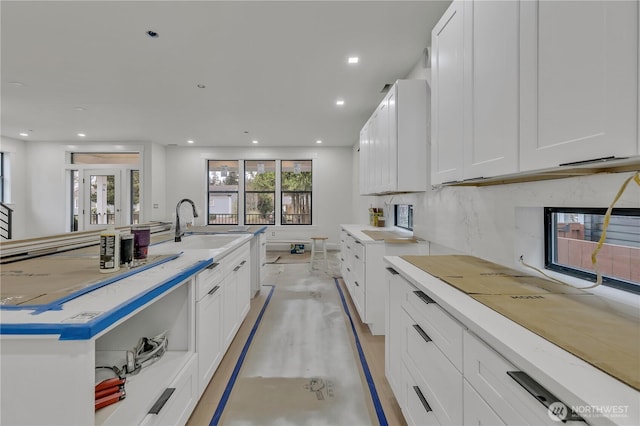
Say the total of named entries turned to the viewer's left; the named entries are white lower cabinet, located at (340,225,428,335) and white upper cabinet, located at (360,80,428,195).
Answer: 2

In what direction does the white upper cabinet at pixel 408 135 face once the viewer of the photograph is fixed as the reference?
facing to the left of the viewer

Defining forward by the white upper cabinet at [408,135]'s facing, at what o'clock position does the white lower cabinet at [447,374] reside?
The white lower cabinet is roughly at 9 o'clock from the white upper cabinet.

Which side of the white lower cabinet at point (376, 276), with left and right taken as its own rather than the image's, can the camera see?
left

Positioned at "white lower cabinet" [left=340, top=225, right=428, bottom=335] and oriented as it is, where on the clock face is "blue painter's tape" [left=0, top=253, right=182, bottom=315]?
The blue painter's tape is roughly at 10 o'clock from the white lower cabinet.

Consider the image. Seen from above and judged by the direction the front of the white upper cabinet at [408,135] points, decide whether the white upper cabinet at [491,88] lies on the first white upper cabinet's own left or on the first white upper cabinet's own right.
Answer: on the first white upper cabinet's own left

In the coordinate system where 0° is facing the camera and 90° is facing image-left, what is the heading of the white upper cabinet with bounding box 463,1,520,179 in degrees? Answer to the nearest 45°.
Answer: approximately 45°

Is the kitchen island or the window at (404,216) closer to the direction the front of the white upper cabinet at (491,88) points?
the kitchen island
